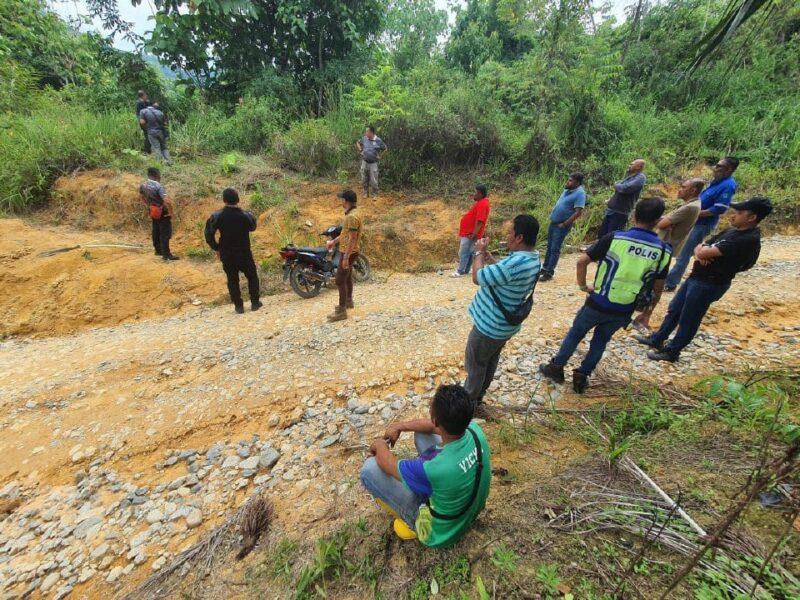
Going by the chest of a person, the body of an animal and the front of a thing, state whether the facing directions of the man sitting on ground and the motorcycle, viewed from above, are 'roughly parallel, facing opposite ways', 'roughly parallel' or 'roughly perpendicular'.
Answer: roughly perpendicular

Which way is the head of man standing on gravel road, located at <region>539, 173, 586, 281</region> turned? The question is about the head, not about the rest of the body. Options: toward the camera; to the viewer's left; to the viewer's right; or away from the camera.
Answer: to the viewer's left

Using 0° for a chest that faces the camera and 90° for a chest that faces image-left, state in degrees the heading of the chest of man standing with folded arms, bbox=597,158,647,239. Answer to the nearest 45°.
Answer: approximately 90°

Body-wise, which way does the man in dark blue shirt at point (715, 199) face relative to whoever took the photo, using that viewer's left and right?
facing to the left of the viewer

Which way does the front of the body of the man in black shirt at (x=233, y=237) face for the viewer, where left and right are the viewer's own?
facing away from the viewer

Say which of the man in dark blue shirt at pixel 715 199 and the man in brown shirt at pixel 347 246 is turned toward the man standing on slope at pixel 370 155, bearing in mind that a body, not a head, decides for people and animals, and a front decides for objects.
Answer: the man in dark blue shirt

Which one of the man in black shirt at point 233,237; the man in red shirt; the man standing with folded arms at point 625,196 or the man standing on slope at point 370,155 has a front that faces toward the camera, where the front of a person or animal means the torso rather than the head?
the man standing on slope at point 370,155

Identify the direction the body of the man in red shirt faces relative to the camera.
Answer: to the viewer's left

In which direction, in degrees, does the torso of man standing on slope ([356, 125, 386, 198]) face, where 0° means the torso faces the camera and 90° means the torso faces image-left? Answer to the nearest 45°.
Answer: approximately 0°

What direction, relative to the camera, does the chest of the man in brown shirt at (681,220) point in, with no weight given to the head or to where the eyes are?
to the viewer's left

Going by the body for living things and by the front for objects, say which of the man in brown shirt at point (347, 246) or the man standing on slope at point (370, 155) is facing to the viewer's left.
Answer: the man in brown shirt

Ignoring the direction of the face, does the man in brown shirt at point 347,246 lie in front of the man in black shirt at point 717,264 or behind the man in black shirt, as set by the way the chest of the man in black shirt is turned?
in front

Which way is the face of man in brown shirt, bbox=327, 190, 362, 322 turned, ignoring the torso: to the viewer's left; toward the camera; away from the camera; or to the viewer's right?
to the viewer's left

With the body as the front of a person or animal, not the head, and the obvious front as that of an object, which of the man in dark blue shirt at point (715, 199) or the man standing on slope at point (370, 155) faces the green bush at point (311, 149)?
the man in dark blue shirt
